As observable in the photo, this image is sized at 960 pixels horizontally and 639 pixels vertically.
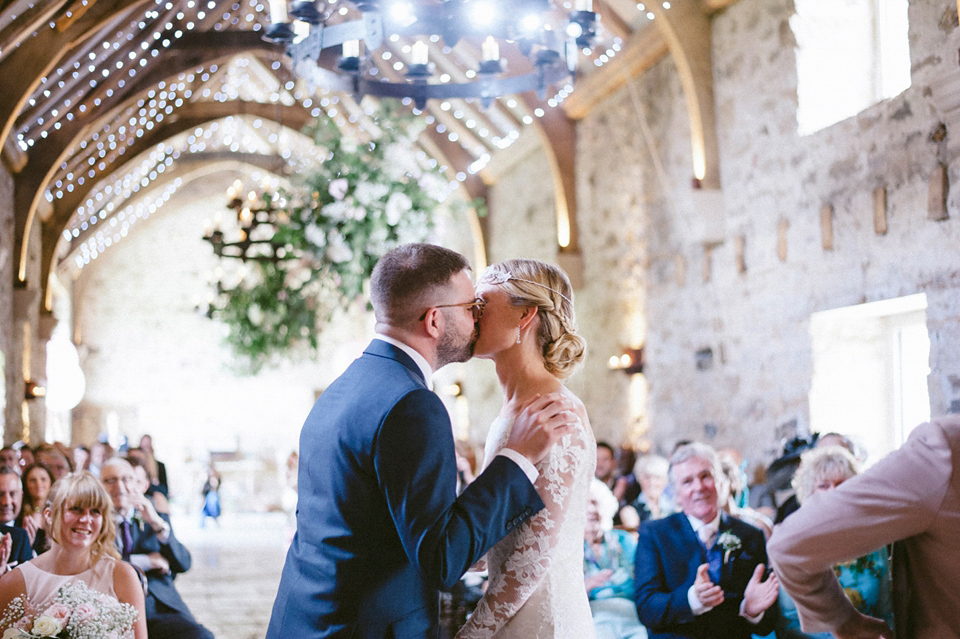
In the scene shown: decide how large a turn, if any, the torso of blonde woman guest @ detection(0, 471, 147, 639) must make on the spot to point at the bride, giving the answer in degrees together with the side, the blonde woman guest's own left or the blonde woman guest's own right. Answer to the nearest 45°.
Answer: approximately 45° to the blonde woman guest's own left

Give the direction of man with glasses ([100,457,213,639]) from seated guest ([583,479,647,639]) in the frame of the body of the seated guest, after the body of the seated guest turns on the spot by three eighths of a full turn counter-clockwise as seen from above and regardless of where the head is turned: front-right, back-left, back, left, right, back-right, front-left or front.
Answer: back

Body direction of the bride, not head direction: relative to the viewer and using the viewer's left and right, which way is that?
facing to the left of the viewer

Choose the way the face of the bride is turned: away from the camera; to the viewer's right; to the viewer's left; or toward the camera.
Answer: to the viewer's left

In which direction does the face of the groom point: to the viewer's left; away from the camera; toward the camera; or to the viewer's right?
to the viewer's right

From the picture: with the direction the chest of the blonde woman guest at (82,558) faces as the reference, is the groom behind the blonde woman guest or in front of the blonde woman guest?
in front

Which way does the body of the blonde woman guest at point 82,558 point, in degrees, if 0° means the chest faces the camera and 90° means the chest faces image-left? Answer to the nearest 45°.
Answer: approximately 0°

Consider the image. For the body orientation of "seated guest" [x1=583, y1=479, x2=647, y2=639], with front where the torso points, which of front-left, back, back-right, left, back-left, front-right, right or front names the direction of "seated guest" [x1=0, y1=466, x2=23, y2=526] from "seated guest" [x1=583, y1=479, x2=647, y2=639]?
front-right

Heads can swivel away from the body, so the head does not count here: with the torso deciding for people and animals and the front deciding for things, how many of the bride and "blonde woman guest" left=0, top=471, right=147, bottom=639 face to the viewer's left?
1

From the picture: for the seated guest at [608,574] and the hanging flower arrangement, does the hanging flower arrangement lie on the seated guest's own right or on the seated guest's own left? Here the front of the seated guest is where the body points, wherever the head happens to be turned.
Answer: on the seated guest's own right

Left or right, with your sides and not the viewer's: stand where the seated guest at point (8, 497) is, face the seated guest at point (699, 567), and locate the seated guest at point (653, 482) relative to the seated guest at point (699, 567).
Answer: left

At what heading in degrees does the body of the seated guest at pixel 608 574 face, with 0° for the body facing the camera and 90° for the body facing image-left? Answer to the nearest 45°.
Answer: approximately 45°
